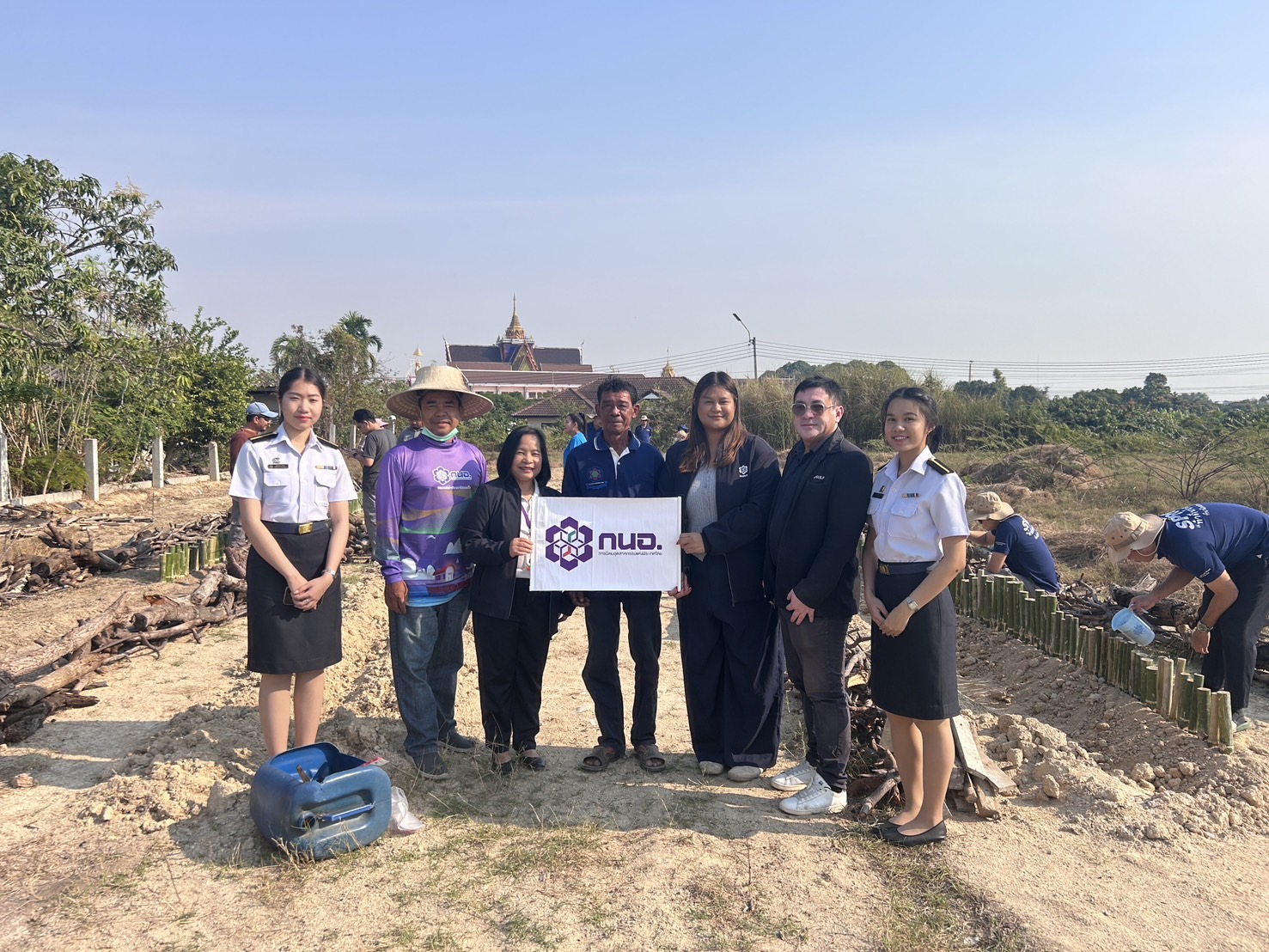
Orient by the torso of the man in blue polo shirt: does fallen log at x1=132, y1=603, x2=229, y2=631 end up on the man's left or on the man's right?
on the man's right

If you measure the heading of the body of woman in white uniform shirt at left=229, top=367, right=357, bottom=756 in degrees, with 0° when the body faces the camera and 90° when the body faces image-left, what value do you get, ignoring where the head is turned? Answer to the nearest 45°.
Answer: approximately 0°

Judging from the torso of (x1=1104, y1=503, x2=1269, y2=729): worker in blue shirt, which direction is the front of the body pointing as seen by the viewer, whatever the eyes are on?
to the viewer's left

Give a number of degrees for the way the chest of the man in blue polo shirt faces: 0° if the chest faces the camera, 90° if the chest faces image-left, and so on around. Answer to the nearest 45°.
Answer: approximately 0°

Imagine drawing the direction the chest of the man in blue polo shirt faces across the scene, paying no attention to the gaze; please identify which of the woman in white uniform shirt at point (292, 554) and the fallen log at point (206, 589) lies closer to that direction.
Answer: the woman in white uniform shirt

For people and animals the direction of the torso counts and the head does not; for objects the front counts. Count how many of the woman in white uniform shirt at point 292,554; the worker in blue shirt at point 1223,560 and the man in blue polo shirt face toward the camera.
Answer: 2

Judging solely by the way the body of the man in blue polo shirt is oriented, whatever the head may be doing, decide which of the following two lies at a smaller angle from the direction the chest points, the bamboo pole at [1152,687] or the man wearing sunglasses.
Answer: the man wearing sunglasses
